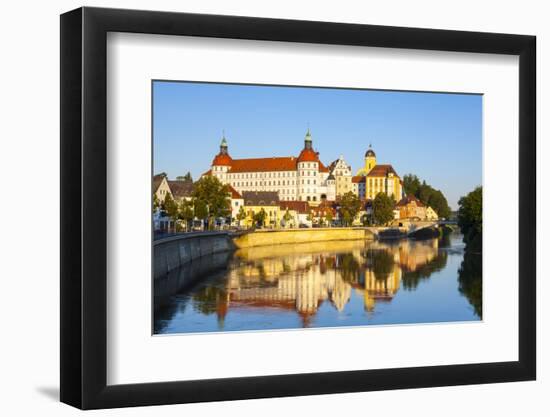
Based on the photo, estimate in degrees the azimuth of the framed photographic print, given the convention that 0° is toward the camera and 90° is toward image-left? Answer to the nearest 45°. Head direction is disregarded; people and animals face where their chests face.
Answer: approximately 315°
